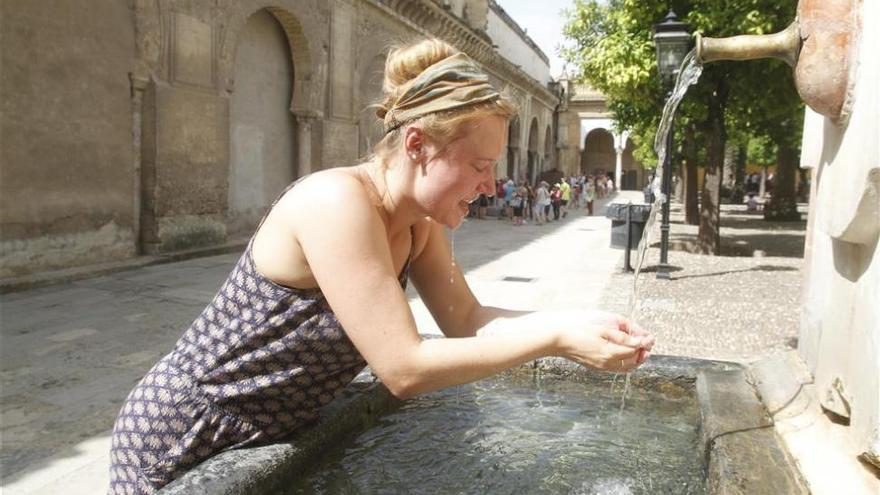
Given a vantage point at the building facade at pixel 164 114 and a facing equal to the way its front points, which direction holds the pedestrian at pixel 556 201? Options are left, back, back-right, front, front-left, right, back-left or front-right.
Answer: left

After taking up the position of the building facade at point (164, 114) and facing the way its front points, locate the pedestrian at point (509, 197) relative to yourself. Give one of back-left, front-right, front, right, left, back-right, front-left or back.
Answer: left

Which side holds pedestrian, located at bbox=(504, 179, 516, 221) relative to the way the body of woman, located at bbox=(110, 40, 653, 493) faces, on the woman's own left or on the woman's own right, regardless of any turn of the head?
on the woman's own left

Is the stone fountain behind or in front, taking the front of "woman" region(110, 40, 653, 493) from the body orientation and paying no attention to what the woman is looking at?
in front

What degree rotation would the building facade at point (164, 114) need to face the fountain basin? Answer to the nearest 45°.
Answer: approximately 45° to its right

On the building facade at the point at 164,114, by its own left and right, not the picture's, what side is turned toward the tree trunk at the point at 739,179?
left

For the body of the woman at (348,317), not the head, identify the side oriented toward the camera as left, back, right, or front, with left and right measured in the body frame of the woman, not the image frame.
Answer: right

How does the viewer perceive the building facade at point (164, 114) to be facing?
facing the viewer and to the right of the viewer

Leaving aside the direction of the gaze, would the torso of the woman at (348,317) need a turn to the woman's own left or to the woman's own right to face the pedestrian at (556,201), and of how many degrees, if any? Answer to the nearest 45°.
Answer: approximately 90° to the woman's own left

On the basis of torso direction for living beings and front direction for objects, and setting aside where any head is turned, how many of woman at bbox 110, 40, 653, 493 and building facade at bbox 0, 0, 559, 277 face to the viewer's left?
0

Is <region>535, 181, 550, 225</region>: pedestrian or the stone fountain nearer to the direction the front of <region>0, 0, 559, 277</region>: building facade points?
the stone fountain

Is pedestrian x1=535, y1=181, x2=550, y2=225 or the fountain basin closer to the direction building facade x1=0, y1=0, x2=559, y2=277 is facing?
the fountain basin

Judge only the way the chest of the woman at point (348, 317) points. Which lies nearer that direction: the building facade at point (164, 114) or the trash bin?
the trash bin

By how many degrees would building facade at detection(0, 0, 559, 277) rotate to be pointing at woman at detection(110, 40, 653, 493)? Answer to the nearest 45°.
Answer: approximately 45° to its right
